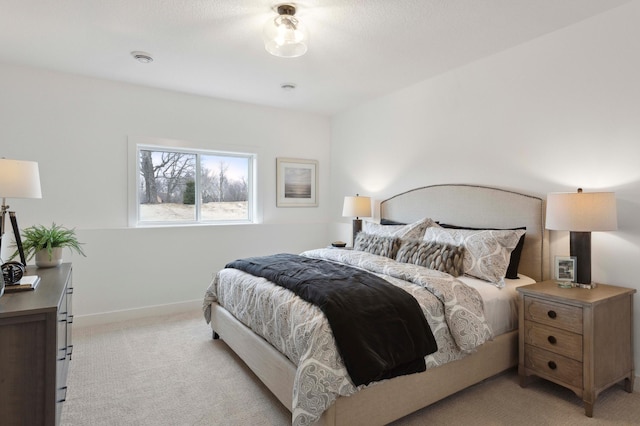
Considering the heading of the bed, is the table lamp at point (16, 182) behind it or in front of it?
in front

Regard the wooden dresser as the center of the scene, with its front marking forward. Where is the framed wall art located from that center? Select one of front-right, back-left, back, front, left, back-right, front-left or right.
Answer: front-left

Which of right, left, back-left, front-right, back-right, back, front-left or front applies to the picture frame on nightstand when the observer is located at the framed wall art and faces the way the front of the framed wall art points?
front

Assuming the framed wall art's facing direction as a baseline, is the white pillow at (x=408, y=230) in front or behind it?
in front

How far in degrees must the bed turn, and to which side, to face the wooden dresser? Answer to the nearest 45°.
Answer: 0° — it already faces it

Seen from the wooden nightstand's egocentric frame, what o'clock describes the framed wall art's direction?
The framed wall art is roughly at 2 o'clock from the wooden nightstand.

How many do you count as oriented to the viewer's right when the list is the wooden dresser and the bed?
1

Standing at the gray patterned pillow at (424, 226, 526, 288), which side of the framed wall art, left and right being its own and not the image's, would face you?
front

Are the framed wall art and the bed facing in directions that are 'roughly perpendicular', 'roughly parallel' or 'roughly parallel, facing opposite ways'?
roughly perpendicular

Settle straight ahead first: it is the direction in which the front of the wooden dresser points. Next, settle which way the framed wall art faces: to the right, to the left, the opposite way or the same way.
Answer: to the right

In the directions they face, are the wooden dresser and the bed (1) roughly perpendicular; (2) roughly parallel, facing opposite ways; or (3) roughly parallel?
roughly parallel, facing opposite ways

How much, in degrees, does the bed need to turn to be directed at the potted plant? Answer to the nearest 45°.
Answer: approximately 45° to its right

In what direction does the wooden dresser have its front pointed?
to the viewer's right

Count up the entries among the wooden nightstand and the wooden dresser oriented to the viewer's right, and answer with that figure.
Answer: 1

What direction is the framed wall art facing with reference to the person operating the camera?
facing the viewer and to the right of the viewer

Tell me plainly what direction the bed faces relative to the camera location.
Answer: facing the viewer and to the left of the viewer
